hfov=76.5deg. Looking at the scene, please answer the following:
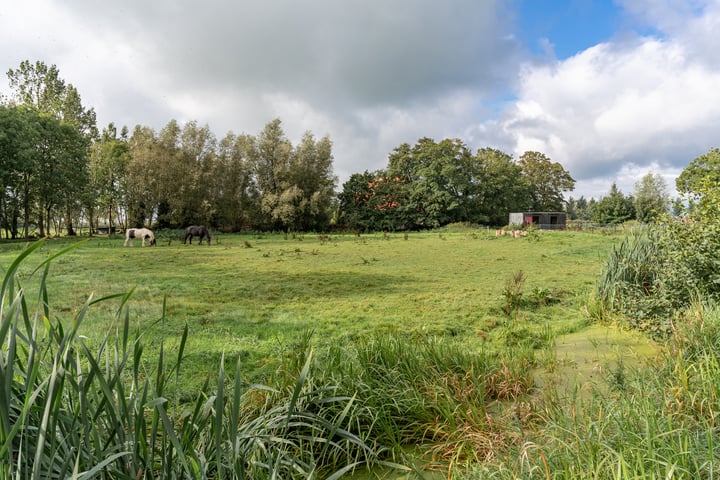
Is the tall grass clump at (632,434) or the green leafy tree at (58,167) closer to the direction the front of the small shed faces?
the tall grass clump

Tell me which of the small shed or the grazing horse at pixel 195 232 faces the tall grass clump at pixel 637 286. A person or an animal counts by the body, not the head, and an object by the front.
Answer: the small shed

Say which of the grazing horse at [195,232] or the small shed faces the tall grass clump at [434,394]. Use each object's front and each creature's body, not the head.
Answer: the small shed

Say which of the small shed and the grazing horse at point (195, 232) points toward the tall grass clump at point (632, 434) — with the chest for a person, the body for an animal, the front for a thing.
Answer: the small shed

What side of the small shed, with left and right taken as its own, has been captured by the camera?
front

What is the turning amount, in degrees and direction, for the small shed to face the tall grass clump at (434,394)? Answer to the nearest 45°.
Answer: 0° — it already faces it

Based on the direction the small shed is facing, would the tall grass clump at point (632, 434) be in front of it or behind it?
in front

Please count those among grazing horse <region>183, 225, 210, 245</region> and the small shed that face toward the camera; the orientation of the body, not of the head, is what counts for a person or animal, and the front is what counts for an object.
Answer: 1

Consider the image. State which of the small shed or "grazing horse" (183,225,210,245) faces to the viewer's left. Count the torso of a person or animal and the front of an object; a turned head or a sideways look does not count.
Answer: the grazing horse

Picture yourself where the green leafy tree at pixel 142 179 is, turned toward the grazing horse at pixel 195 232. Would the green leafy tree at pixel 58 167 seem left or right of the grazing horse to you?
right

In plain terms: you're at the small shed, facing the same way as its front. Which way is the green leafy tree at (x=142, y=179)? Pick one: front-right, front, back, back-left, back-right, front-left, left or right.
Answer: front-right

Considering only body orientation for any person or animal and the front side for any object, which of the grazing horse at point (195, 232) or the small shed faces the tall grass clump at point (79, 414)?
the small shed

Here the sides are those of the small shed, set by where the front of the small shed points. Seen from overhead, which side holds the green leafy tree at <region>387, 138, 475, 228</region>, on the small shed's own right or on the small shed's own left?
on the small shed's own right
